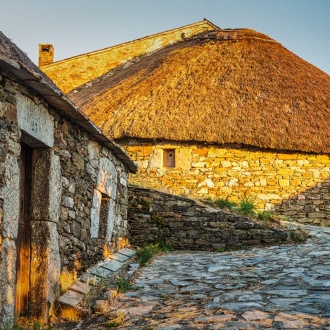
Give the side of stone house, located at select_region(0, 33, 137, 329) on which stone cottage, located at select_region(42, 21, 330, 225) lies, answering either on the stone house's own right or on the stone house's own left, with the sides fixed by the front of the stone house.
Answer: on the stone house's own left

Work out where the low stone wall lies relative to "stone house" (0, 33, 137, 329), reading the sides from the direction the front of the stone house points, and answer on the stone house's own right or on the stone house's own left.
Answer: on the stone house's own left

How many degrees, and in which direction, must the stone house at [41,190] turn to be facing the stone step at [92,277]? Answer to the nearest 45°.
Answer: approximately 45° to its left

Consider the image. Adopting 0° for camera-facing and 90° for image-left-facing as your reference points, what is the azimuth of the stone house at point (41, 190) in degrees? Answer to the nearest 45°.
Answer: approximately 270°

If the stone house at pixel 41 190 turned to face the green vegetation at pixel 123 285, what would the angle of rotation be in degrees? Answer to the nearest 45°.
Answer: approximately 45° to its left
